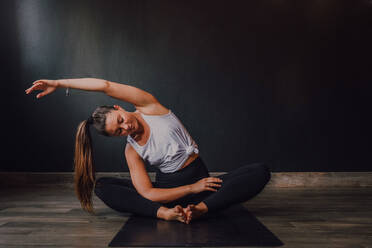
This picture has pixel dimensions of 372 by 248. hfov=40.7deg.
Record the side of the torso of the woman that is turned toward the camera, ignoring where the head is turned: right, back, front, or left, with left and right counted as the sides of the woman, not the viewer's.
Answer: front
